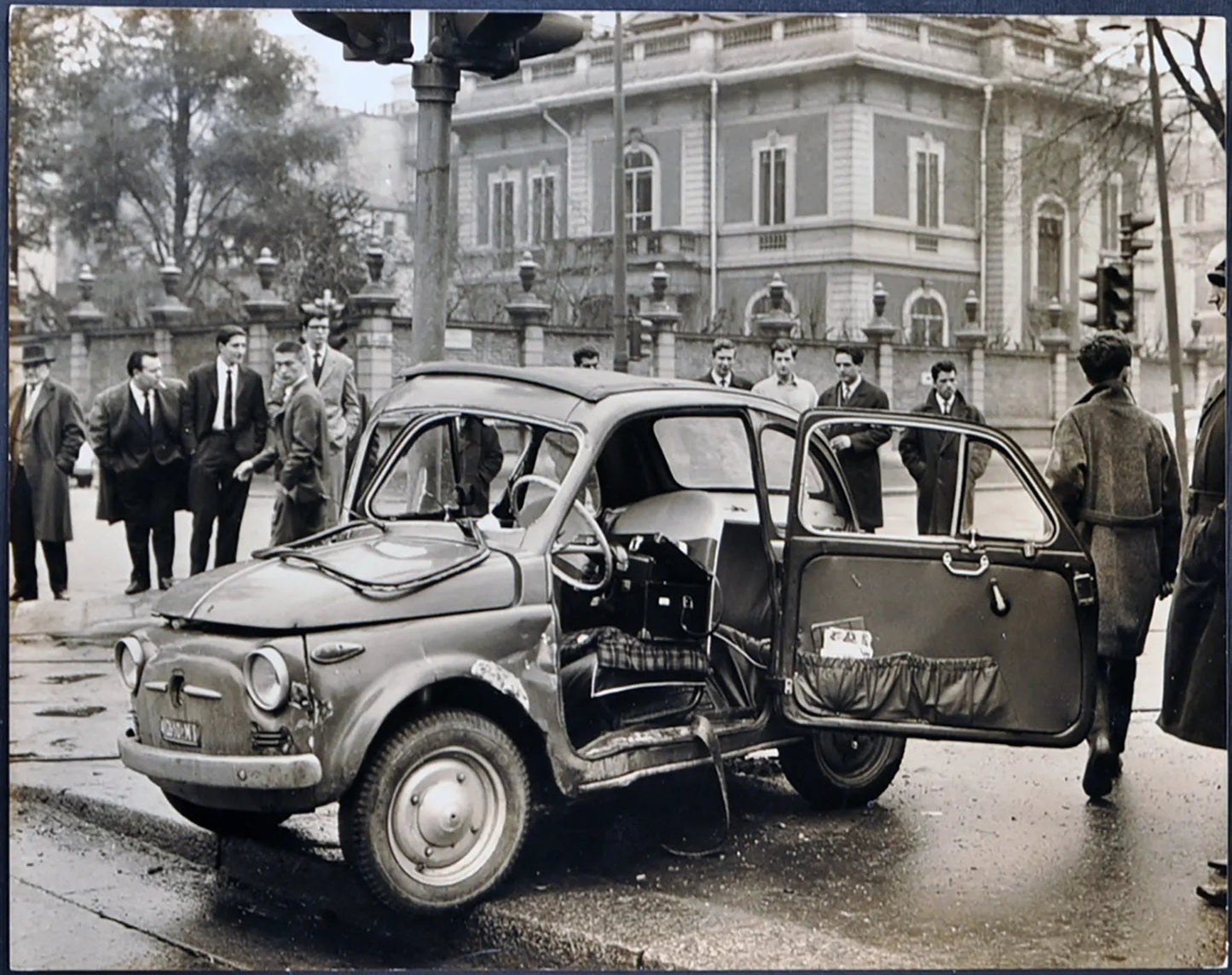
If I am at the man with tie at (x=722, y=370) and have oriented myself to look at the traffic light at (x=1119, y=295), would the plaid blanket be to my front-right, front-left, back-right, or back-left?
back-right

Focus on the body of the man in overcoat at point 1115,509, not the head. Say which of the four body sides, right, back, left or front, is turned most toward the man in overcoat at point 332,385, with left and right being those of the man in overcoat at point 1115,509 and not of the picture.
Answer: left

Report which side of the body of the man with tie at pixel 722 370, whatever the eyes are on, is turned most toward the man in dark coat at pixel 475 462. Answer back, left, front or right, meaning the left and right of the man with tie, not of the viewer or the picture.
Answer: right

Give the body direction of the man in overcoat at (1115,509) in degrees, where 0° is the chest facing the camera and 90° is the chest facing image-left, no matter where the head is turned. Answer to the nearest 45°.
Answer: approximately 180°

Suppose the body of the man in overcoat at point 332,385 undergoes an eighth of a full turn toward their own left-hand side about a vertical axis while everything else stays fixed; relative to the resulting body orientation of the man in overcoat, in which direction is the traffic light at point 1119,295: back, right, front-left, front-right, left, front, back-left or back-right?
front-left
